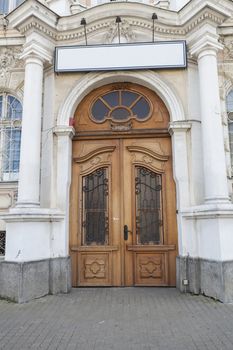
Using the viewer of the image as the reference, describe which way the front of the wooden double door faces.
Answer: facing the viewer
